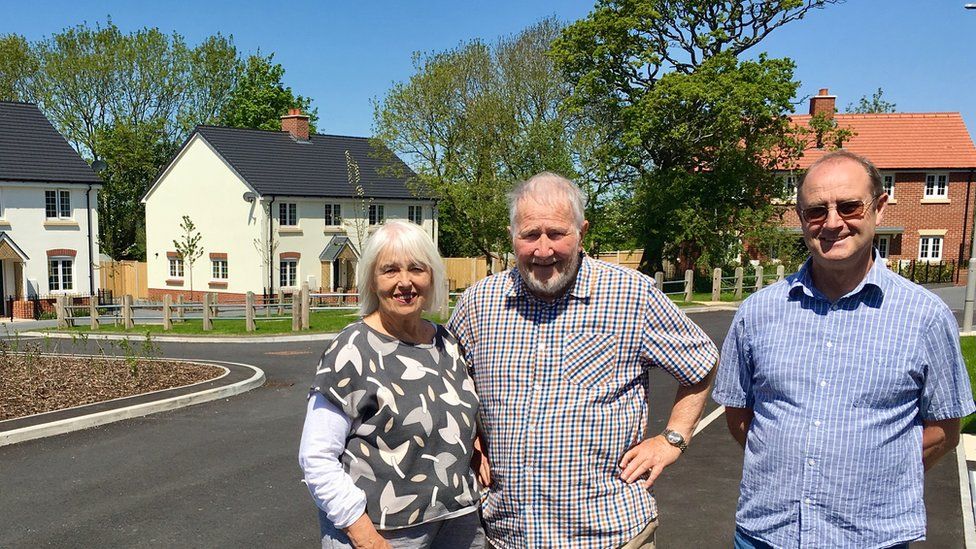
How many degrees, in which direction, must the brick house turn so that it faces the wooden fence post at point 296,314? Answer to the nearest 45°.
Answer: approximately 45° to its right

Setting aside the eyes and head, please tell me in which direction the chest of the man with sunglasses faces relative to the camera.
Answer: toward the camera

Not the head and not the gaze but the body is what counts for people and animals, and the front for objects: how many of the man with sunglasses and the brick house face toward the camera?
2

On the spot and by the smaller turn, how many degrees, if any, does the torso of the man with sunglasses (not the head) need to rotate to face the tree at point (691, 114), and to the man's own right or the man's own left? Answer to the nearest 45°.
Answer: approximately 180°

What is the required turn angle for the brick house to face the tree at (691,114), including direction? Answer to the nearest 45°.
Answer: approximately 45° to its right

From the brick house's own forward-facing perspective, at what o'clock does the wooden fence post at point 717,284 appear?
The wooden fence post is roughly at 1 o'clock from the brick house.

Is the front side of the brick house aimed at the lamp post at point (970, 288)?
yes

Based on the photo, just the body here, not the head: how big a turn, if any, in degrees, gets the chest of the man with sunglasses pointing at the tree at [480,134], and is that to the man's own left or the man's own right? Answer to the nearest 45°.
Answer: approximately 135° to the man's own right

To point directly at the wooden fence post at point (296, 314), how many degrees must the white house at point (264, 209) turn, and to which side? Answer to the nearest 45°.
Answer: approximately 45° to its right

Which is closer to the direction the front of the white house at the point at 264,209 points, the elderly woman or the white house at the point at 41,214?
the elderly woman

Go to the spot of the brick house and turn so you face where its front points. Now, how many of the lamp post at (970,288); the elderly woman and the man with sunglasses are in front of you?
3

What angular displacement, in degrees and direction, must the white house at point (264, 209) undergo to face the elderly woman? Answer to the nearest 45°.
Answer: approximately 45° to its right

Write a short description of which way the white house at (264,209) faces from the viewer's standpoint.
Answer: facing the viewer and to the right of the viewer
